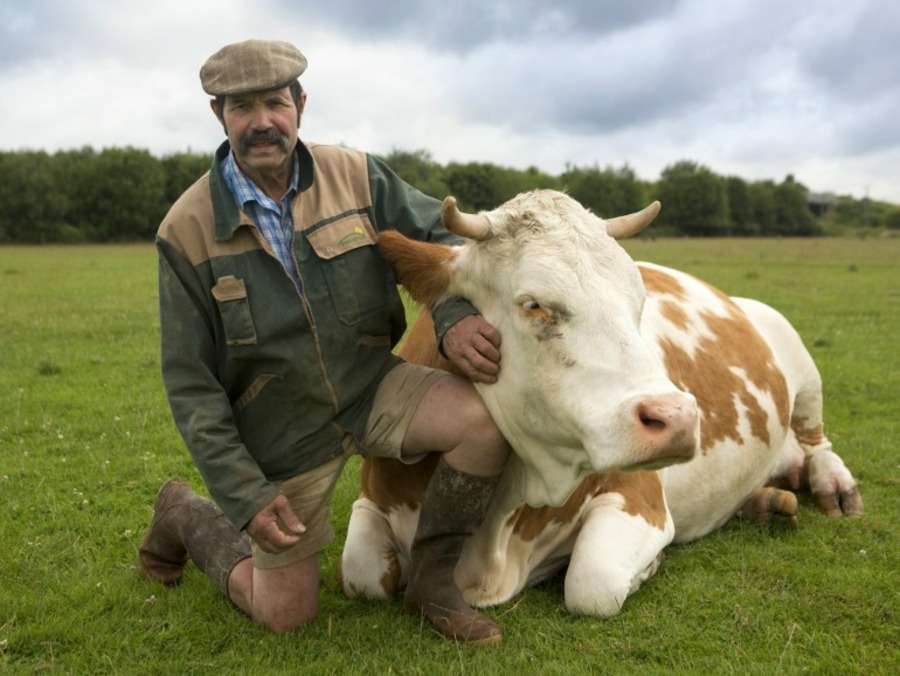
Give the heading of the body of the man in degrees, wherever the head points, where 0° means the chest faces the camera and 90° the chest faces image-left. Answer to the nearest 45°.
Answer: approximately 315°

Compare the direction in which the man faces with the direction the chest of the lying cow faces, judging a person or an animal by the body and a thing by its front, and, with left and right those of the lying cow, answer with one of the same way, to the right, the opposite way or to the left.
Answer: to the left

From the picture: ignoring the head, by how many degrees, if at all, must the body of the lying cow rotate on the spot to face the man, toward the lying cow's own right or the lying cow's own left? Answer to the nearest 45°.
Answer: approximately 45° to the lying cow's own right

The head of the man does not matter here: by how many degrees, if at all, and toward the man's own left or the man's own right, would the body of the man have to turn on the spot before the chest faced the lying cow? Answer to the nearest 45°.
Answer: approximately 45° to the man's own left

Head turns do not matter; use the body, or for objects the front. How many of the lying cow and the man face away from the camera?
0
